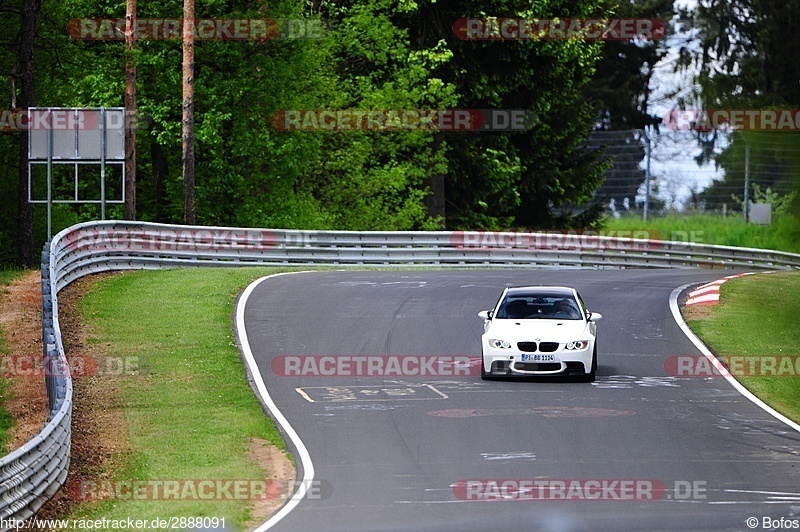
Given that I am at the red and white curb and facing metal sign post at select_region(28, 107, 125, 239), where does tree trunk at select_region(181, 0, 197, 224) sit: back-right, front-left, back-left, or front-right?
front-right

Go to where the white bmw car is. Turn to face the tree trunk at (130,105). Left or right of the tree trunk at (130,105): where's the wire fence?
right

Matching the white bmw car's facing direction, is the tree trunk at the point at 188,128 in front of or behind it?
behind

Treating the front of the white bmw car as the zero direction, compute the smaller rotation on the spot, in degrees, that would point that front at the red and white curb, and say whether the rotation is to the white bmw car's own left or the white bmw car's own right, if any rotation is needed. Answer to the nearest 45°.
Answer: approximately 180°

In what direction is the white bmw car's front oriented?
toward the camera

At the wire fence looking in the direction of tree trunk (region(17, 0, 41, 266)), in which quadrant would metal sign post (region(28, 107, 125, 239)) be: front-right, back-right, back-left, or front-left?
front-left

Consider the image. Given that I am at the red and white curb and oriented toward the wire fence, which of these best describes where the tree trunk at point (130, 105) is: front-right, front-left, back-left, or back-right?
front-left

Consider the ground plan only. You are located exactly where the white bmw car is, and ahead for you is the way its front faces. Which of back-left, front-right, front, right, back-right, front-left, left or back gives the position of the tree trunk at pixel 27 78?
back-right

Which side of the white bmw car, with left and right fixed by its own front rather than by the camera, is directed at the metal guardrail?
back

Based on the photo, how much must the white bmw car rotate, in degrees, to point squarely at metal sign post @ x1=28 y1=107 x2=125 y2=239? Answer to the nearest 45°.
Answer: approximately 135° to its right

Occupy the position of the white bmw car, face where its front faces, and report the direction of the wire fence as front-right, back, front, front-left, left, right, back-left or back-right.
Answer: back

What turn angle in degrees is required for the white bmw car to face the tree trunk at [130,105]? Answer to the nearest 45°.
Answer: approximately 135° to its right
